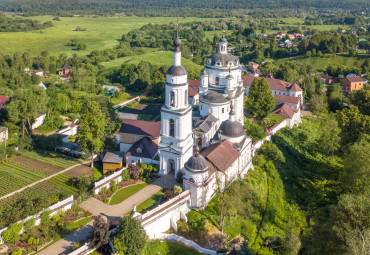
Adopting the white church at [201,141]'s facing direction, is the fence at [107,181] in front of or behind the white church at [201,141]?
in front

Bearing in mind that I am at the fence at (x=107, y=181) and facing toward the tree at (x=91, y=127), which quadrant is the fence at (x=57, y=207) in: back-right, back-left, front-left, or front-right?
back-left

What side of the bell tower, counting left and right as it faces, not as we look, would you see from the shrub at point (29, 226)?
front

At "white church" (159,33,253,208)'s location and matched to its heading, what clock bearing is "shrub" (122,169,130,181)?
The shrub is roughly at 1 o'clock from the white church.

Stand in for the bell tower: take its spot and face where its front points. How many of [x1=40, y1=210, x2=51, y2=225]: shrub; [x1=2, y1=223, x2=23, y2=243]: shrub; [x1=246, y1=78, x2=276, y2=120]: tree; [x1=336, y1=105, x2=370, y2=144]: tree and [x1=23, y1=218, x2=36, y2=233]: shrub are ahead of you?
3

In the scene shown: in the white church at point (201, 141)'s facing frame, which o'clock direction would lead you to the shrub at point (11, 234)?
The shrub is roughly at 12 o'clock from the white church.

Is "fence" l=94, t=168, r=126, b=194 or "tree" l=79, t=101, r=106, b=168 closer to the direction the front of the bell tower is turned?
the fence

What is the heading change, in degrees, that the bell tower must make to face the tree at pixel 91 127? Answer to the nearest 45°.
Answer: approximately 45° to its right

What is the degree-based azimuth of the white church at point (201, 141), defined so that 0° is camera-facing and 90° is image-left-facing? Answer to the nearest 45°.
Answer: approximately 45°

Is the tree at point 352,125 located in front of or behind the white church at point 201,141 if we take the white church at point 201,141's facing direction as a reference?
behind

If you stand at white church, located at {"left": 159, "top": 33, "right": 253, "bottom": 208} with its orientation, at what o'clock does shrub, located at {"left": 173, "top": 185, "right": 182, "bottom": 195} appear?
The shrub is roughly at 11 o'clock from the white church.

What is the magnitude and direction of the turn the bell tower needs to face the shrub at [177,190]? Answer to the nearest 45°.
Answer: approximately 45° to its left
